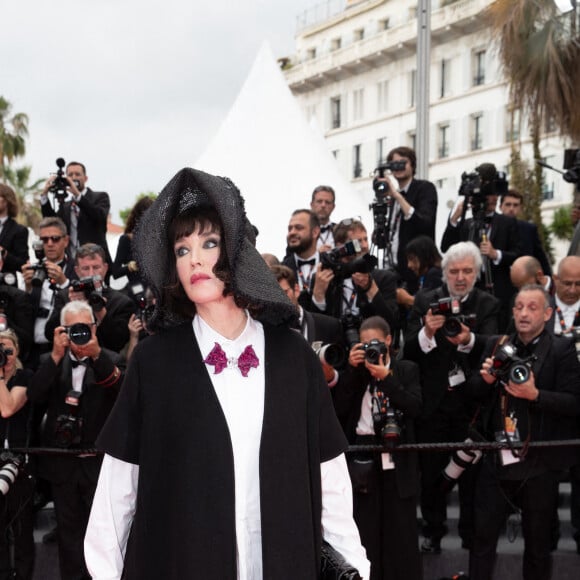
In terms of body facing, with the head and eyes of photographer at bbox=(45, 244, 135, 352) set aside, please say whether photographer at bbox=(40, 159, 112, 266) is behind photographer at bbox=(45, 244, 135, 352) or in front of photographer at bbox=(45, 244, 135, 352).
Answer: behind

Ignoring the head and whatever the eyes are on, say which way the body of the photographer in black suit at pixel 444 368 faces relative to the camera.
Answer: toward the camera

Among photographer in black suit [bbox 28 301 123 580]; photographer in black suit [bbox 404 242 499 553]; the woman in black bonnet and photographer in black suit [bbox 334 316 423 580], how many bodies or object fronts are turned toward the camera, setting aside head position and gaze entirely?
4

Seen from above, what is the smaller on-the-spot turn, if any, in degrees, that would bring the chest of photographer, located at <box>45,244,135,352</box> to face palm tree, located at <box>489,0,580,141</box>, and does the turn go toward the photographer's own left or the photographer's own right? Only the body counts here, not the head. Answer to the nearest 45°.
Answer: approximately 135° to the photographer's own left

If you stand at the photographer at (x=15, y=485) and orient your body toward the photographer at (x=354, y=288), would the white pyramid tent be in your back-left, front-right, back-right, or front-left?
front-left

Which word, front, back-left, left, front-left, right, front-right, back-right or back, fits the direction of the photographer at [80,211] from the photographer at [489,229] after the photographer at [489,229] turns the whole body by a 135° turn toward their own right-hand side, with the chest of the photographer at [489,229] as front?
left

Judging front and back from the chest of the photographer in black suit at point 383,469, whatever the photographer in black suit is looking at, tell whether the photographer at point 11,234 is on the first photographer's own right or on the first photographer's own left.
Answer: on the first photographer's own right

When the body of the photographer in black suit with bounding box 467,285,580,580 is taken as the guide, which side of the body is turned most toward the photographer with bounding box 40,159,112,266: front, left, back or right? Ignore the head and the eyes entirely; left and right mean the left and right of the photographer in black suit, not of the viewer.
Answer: right

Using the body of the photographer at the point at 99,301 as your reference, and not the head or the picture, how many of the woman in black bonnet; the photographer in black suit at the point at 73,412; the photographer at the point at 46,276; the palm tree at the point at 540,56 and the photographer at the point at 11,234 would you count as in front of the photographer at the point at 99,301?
2

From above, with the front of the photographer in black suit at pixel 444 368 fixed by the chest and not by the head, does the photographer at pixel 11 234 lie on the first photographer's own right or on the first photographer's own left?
on the first photographer's own right

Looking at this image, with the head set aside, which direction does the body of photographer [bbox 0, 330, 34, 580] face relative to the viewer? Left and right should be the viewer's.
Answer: facing the viewer and to the left of the viewer

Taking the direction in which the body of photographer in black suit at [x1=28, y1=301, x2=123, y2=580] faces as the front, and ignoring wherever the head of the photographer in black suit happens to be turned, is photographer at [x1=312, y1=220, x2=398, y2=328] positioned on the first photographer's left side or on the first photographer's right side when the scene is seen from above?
on the first photographer's left side

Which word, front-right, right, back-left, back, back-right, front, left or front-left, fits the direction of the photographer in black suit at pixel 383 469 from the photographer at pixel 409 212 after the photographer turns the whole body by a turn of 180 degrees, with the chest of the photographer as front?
back-right

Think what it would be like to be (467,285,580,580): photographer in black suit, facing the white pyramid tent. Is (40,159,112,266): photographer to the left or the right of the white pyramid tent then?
left

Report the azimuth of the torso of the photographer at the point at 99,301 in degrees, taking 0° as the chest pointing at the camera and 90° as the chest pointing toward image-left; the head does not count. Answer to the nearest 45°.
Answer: approximately 0°

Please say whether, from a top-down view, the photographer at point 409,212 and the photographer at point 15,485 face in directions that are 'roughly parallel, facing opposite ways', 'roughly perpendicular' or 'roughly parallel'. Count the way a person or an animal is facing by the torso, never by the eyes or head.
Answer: roughly parallel
